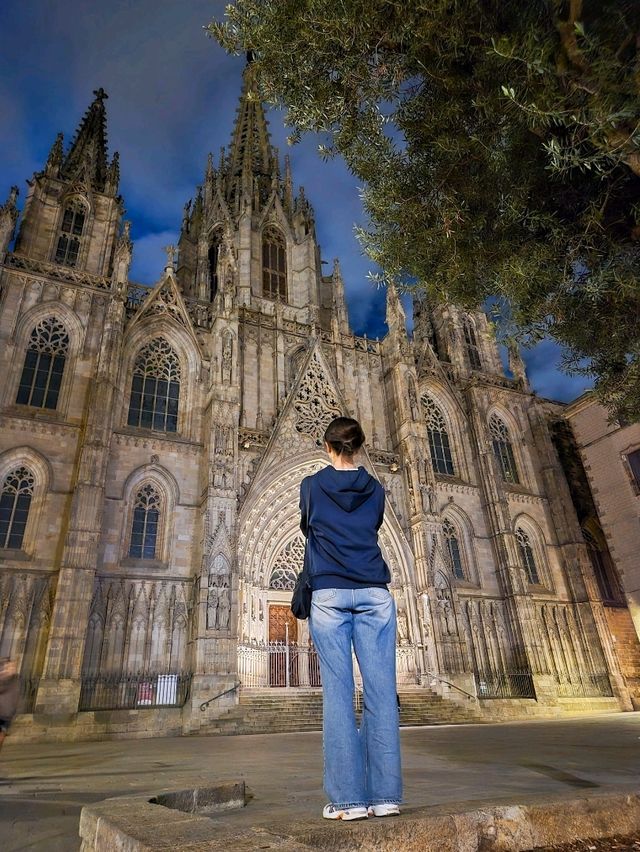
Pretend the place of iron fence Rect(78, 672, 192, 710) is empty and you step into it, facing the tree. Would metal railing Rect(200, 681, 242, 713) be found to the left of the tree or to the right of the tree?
left

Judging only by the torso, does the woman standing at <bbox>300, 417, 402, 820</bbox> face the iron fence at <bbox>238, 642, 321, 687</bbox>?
yes

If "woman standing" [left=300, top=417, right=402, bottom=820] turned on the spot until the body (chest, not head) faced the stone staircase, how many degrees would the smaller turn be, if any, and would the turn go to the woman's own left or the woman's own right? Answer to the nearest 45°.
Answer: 0° — they already face it

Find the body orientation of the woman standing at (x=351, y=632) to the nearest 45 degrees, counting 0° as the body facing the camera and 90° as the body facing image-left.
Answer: approximately 180°

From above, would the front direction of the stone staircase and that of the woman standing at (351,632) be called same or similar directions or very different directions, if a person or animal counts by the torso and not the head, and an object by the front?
very different directions

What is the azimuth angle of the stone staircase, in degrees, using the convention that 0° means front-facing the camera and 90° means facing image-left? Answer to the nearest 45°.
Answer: approximately 0°

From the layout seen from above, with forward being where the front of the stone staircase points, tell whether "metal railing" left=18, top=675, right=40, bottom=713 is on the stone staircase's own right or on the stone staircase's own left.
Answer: on the stone staircase's own right

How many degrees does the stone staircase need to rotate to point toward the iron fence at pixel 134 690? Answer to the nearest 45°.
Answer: approximately 90° to its right

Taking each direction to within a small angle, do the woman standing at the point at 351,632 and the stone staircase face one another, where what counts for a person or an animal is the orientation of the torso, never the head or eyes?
yes

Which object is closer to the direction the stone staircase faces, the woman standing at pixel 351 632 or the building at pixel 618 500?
the woman standing

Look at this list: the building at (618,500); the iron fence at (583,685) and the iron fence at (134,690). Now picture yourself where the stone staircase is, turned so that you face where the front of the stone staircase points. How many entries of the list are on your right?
1

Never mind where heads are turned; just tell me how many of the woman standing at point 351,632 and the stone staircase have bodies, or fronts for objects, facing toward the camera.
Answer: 1

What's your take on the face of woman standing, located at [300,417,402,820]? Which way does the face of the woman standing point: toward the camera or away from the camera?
away from the camera

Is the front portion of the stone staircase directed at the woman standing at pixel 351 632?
yes
